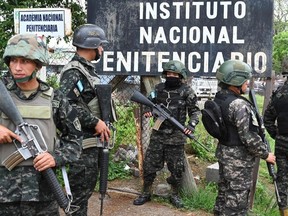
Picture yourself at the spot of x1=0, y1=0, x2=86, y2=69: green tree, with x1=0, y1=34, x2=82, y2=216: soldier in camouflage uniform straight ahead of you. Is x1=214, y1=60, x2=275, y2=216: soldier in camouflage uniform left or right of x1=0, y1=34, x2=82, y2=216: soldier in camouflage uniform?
left

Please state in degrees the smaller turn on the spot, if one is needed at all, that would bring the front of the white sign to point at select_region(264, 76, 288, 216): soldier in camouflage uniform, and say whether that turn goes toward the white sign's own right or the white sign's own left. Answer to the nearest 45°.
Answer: approximately 90° to the white sign's own left

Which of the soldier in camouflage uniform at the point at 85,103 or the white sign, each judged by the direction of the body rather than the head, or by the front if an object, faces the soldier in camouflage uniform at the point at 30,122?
the white sign

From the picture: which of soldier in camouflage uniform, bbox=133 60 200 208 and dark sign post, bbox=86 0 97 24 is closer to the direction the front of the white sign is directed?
the soldier in camouflage uniform

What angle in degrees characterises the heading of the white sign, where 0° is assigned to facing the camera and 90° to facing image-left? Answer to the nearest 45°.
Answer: approximately 0°

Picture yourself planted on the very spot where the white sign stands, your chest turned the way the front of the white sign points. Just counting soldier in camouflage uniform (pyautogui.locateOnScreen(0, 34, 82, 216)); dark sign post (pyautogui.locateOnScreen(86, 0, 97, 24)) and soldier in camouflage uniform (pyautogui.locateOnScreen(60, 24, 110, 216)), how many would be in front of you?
2

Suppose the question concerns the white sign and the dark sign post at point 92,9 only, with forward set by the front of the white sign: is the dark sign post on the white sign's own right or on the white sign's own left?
on the white sign's own left
